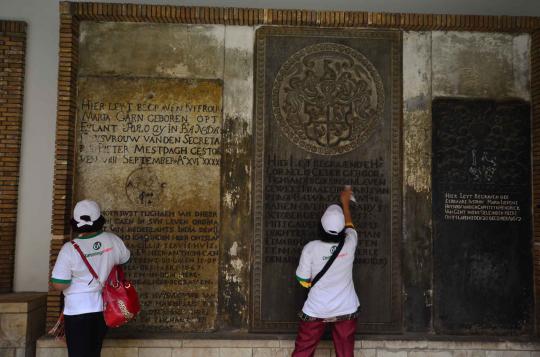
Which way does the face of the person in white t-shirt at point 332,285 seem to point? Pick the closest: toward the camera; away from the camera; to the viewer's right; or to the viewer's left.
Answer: away from the camera

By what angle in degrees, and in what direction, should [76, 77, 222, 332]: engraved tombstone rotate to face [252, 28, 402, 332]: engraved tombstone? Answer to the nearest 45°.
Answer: approximately 90° to its left

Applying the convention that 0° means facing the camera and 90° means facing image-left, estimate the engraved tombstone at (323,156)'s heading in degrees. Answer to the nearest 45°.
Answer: approximately 0°

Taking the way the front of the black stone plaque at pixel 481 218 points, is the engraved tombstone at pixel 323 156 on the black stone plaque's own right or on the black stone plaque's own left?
on the black stone plaque's own right

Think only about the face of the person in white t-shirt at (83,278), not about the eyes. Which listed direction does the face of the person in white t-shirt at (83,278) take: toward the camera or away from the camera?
away from the camera

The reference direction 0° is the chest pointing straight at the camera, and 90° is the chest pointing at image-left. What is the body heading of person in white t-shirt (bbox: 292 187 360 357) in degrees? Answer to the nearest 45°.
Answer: approximately 180°

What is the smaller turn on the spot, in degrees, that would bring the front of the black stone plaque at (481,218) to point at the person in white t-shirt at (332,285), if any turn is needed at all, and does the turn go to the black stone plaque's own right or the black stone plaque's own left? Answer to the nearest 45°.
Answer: approximately 45° to the black stone plaque's own right
